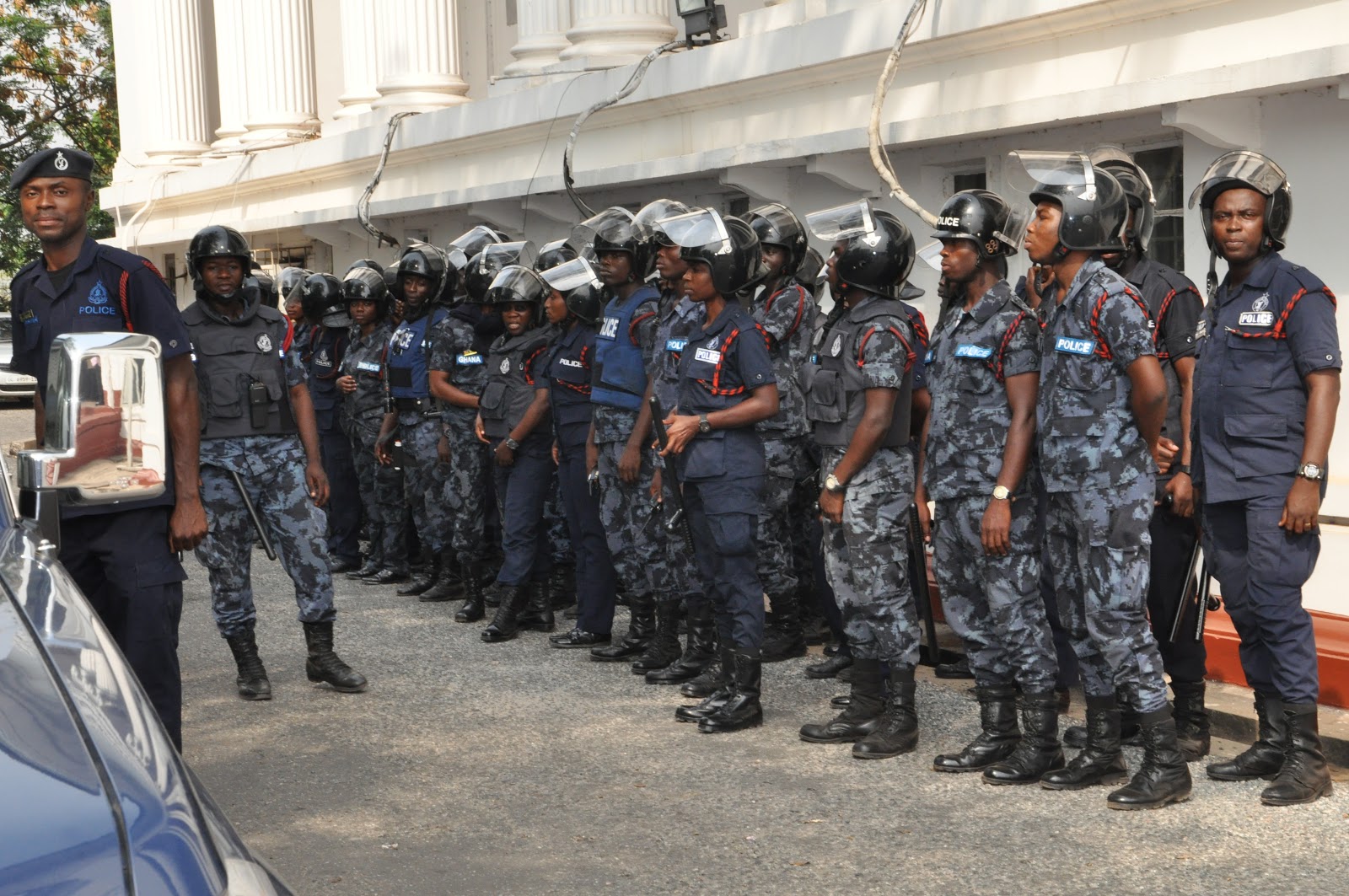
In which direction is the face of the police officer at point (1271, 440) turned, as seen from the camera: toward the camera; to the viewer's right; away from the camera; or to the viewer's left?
toward the camera

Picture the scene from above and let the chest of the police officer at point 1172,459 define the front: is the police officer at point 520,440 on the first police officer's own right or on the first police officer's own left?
on the first police officer's own right

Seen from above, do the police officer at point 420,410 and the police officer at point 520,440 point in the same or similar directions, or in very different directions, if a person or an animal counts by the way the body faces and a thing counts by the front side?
same or similar directions

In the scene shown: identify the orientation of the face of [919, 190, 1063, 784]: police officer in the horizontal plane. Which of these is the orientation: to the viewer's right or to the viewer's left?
to the viewer's left

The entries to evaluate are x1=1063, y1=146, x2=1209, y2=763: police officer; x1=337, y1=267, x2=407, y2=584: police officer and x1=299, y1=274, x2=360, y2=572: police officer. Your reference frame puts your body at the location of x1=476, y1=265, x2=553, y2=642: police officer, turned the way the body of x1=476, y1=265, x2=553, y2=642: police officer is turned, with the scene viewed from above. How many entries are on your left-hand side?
1

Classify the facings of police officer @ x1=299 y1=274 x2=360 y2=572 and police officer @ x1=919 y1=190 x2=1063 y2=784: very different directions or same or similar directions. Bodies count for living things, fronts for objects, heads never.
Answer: same or similar directions

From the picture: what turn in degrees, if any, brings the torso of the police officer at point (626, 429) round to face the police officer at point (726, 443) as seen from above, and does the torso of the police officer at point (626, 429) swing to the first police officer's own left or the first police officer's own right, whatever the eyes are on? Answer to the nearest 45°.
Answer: approximately 45° to the first police officer's own left

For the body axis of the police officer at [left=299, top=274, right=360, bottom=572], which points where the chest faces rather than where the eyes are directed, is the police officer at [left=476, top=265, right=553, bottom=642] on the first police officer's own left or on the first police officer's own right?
on the first police officer's own left

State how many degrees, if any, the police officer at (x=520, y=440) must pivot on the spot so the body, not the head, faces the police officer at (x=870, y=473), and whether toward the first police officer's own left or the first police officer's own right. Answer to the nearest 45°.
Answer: approximately 90° to the first police officer's own left

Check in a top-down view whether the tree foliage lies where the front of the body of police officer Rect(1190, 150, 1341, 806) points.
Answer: no

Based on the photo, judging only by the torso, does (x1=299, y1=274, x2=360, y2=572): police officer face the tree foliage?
no

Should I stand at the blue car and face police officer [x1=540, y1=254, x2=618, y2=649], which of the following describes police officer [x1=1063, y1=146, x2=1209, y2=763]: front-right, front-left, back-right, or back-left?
front-right

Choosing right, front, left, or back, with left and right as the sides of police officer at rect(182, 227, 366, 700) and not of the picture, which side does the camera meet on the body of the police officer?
front

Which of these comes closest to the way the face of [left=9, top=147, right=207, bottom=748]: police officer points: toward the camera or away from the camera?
toward the camera

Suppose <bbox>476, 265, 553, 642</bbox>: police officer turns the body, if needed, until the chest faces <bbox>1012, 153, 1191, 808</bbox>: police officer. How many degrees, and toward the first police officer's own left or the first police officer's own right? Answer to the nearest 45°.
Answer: approximately 90° to the first police officer's own left

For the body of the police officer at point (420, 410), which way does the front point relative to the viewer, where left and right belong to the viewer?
facing the viewer and to the left of the viewer

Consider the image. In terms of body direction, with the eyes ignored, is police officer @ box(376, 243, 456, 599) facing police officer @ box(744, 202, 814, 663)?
no
